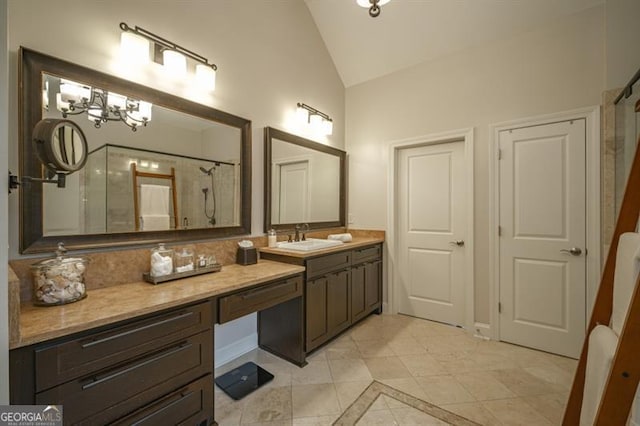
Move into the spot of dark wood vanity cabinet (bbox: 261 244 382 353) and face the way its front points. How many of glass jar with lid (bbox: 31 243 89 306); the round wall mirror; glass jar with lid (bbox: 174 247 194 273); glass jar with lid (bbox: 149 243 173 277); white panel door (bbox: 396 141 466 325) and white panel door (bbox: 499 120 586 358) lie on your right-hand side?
4

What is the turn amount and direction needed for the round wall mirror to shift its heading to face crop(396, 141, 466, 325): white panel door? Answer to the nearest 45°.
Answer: approximately 45° to its left

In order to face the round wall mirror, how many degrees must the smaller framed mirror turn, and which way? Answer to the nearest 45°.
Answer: approximately 90° to its right

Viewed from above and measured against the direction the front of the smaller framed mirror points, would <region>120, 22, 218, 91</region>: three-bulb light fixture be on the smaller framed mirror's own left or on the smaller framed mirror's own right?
on the smaller framed mirror's own right

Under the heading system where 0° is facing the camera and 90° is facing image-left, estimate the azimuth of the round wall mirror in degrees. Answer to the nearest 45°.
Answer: approximately 315°

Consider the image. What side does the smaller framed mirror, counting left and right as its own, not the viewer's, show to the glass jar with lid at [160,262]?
right

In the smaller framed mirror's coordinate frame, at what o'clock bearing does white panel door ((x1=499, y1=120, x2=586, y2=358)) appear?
The white panel door is roughly at 11 o'clock from the smaller framed mirror.
